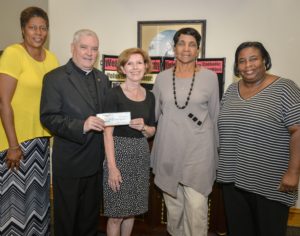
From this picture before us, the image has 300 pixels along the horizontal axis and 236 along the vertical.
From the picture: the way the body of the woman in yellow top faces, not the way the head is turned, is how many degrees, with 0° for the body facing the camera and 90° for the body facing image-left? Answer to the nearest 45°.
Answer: approximately 315°

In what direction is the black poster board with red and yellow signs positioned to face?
toward the camera

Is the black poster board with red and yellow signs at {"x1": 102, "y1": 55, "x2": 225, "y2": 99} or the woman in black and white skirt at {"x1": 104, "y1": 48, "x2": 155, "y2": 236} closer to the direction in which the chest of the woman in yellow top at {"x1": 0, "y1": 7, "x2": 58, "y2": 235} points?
the woman in black and white skirt

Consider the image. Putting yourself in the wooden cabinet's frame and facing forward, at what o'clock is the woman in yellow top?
The woman in yellow top is roughly at 2 o'clock from the wooden cabinet.

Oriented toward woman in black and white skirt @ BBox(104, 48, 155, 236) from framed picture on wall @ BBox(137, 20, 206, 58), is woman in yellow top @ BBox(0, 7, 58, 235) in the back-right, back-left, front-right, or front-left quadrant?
front-right

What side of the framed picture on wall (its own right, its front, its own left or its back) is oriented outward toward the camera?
front
